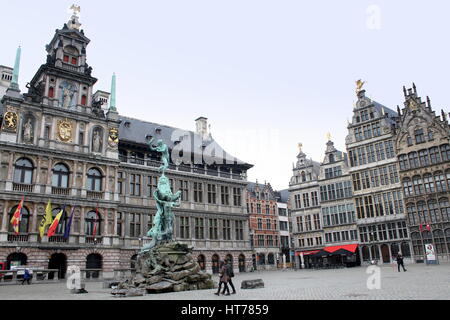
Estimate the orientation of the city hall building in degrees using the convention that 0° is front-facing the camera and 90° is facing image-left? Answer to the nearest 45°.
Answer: approximately 315°

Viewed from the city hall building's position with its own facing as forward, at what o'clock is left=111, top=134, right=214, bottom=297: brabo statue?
The brabo statue is roughly at 1 o'clock from the city hall building.

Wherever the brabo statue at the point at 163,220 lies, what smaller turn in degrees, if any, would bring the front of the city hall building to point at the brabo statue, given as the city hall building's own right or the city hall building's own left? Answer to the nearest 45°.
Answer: approximately 45° to the city hall building's own right

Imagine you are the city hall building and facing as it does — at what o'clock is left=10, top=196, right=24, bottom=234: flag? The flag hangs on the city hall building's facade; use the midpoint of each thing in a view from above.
The flag is roughly at 3 o'clock from the city hall building.
